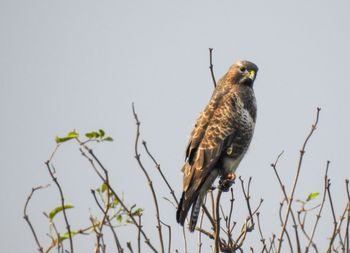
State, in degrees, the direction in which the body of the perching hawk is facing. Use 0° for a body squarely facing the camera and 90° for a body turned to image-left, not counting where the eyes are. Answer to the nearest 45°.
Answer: approximately 270°
